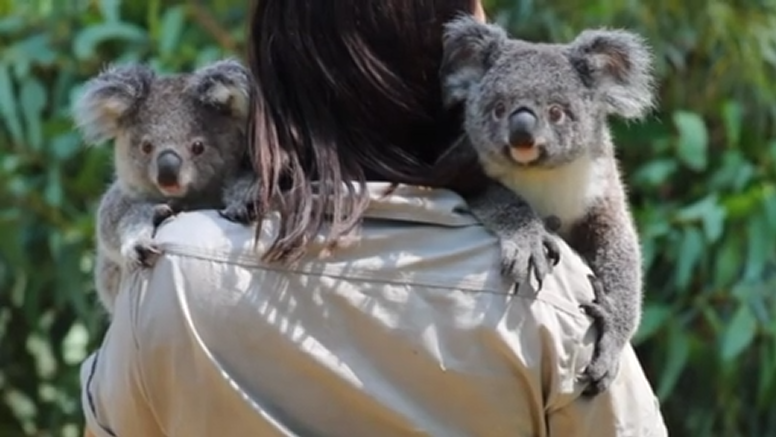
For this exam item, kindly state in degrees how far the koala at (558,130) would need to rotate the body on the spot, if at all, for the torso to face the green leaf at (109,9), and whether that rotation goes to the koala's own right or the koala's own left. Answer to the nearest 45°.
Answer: approximately 135° to the koala's own right

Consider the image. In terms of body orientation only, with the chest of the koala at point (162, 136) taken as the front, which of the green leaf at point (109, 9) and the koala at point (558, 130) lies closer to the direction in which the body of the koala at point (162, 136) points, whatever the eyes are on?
the koala

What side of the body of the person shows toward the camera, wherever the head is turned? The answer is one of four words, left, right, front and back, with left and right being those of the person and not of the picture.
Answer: back

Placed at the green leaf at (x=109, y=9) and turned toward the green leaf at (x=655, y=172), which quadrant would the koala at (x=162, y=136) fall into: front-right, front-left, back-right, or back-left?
front-right

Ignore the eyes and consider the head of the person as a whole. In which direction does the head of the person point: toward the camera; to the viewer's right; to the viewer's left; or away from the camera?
away from the camera

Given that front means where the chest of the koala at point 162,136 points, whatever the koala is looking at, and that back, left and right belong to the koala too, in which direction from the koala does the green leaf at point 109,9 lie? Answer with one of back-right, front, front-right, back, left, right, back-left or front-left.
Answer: back

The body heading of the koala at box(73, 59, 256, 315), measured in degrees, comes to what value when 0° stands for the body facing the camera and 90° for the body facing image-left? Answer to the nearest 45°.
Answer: approximately 0°

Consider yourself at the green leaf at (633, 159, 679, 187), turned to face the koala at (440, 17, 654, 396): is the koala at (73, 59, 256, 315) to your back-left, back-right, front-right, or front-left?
front-right

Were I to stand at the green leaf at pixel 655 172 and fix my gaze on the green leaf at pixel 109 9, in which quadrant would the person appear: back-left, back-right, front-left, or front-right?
front-left

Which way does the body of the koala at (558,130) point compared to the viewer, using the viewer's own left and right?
facing the viewer

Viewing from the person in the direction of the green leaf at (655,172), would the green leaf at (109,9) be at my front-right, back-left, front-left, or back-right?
front-left
